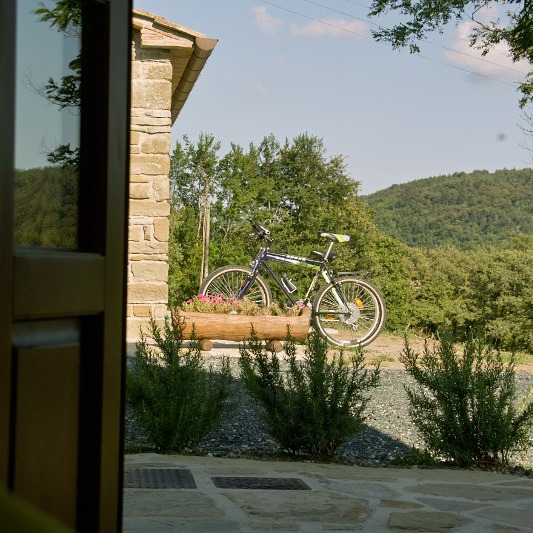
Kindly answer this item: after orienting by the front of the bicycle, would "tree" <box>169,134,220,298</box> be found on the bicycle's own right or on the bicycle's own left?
on the bicycle's own right

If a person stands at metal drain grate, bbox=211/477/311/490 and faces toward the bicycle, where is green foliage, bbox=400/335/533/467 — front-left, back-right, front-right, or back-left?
front-right

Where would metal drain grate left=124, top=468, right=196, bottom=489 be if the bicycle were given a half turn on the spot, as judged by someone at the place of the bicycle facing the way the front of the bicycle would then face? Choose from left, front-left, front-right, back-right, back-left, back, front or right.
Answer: right

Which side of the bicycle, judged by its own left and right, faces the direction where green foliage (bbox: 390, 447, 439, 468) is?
left

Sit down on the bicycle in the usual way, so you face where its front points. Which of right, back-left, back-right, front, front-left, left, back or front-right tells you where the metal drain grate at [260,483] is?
left

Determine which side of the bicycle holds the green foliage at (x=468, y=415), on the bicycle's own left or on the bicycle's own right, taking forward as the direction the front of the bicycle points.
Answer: on the bicycle's own left

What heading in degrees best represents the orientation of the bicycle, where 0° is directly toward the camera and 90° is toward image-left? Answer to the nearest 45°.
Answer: approximately 90°

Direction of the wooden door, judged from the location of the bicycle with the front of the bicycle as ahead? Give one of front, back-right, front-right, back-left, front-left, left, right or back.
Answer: left

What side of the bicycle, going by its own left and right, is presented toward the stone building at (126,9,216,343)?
front

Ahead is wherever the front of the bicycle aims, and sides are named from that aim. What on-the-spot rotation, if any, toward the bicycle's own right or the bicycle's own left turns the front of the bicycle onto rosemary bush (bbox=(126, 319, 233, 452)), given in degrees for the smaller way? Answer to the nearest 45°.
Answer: approximately 90° to the bicycle's own left
